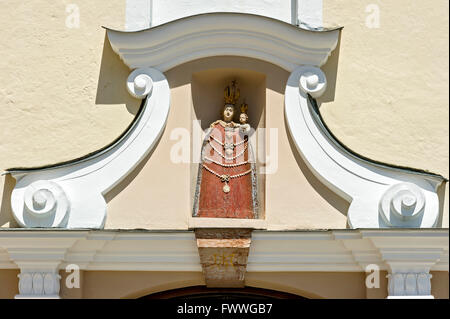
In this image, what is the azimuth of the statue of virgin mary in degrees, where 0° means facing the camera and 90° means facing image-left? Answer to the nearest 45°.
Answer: approximately 0°
